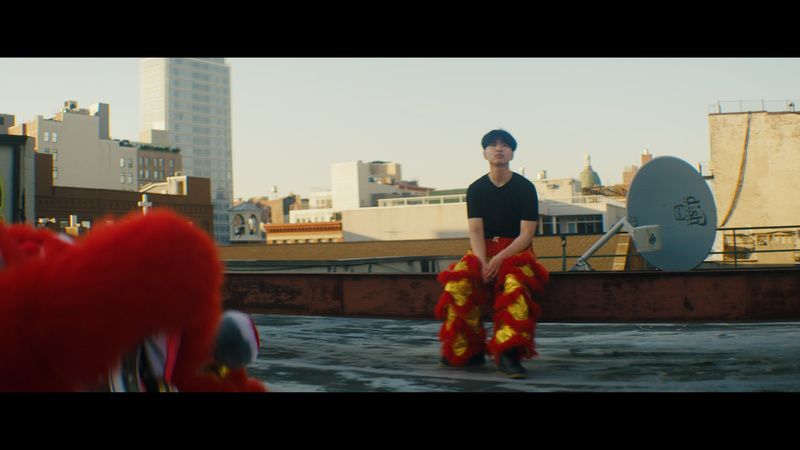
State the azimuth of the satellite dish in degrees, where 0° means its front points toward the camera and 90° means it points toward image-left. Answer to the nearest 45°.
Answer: approximately 45°

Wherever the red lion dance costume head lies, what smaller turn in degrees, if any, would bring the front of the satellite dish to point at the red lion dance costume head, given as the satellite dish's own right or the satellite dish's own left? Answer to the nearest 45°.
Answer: approximately 45° to the satellite dish's own left
